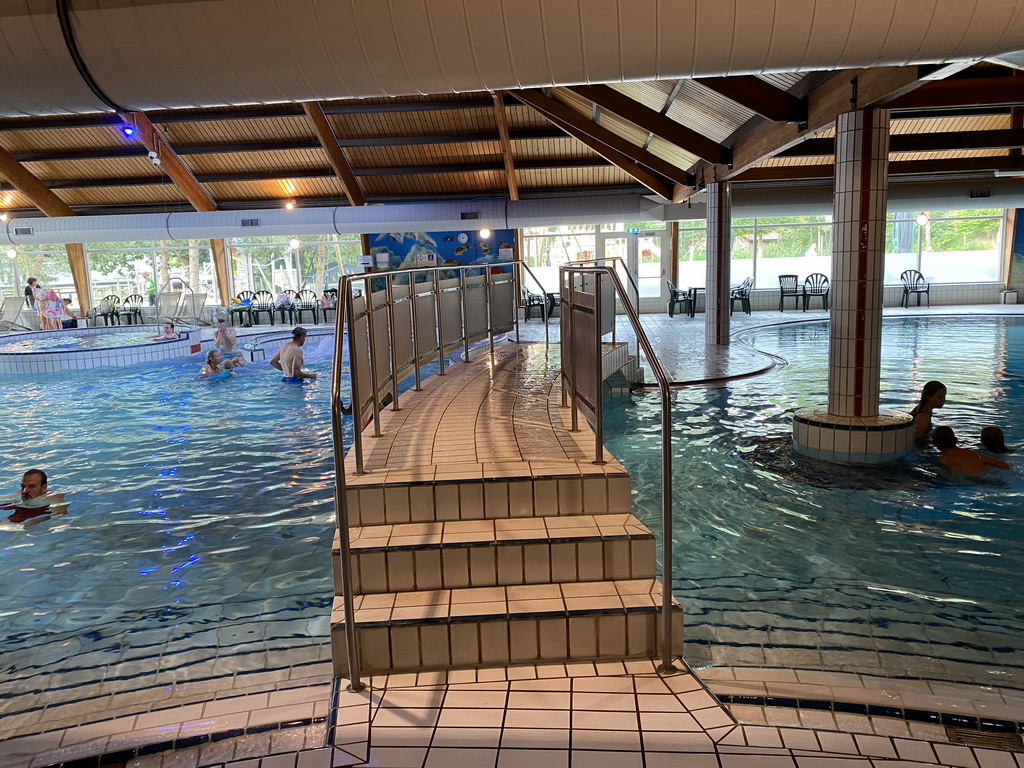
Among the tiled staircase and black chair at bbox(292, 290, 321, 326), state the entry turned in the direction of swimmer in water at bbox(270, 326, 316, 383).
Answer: the black chair

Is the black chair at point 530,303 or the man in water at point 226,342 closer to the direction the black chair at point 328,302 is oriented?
the man in water

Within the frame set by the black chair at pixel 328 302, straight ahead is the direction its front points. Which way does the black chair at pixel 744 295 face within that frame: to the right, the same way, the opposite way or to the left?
to the right

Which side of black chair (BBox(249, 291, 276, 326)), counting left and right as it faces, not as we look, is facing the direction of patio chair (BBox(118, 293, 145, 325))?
right

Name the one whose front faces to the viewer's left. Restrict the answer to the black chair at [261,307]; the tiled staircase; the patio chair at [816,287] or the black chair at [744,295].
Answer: the black chair at [744,295]

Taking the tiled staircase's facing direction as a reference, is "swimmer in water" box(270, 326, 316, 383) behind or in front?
behind

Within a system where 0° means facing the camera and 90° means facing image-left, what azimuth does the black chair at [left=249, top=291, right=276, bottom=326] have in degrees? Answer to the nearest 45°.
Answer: approximately 0°

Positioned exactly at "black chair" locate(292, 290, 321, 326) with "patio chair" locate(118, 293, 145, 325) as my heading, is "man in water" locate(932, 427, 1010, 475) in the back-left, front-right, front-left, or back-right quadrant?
back-left

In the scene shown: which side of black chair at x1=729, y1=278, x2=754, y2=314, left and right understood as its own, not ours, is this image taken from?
left
